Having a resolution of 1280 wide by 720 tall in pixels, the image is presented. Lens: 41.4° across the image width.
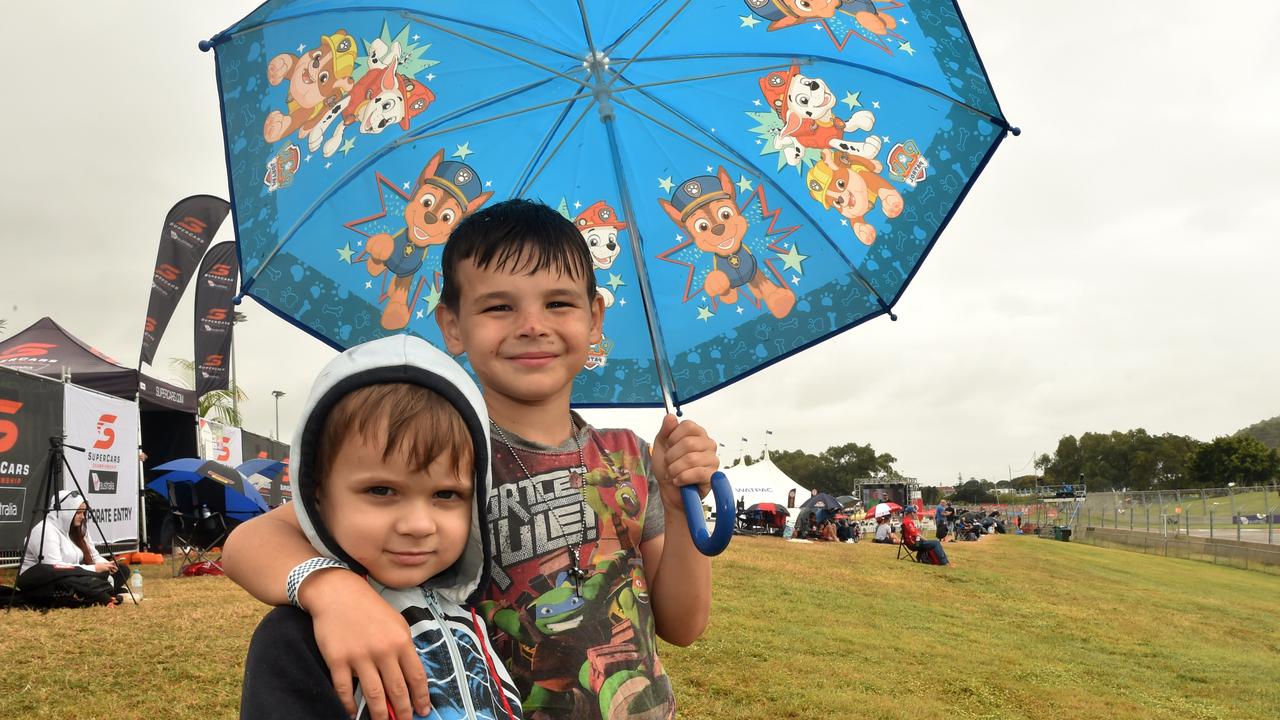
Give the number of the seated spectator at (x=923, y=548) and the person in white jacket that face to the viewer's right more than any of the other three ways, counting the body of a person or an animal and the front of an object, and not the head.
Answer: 2

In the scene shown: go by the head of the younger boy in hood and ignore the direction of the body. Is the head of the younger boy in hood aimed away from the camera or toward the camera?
toward the camera

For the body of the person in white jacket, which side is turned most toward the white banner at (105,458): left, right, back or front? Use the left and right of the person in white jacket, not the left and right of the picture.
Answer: left

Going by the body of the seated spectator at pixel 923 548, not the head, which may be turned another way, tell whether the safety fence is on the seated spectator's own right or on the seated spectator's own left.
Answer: on the seated spectator's own left

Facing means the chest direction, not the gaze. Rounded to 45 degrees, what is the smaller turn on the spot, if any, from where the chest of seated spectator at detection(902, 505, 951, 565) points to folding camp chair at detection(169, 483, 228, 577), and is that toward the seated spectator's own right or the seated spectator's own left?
approximately 135° to the seated spectator's own right

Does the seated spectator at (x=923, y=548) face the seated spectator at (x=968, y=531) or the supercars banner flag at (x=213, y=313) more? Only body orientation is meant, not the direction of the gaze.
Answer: the seated spectator

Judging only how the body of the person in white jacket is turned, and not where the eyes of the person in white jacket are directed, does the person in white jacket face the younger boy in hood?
no

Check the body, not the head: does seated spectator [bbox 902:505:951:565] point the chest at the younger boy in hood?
no

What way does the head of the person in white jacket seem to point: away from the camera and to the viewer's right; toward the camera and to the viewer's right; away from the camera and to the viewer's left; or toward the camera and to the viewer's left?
toward the camera and to the viewer's right

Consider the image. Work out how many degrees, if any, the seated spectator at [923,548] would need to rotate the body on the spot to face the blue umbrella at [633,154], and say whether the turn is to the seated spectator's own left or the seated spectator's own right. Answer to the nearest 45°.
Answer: approximately 90° to the seated spectator's own right

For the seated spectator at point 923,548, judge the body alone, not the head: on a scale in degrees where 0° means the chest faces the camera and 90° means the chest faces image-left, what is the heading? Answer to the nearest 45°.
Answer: approximately 270°

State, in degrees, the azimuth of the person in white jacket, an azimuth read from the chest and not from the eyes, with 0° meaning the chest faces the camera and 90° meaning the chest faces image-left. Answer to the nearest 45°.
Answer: approximately 270°

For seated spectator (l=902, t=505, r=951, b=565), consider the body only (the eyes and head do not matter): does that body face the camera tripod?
no
